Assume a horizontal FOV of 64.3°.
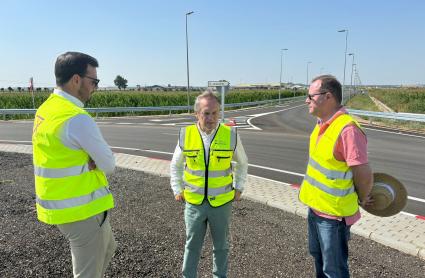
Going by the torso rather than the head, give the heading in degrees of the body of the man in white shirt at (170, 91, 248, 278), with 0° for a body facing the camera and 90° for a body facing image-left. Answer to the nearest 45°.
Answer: approximately 0°

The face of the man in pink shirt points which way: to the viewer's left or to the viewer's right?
to the viewer's left

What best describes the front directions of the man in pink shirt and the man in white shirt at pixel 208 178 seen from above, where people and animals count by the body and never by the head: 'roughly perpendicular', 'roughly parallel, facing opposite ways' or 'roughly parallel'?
roughly perpendicular

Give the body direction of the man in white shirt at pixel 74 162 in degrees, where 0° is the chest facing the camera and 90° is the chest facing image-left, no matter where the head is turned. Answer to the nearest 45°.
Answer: approximately 225°

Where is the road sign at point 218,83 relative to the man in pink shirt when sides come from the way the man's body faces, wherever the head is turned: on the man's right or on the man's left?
on the man's right

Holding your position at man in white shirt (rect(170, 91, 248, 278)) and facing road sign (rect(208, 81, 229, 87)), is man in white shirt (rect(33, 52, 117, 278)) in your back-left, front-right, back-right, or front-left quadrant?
back-left

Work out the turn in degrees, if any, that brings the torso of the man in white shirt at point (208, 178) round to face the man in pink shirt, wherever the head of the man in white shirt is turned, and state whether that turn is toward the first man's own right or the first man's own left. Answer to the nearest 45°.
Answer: approximately 90° to the first man's own left

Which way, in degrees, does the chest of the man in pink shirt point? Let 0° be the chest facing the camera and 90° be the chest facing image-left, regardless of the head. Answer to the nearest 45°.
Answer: approximately 45°
